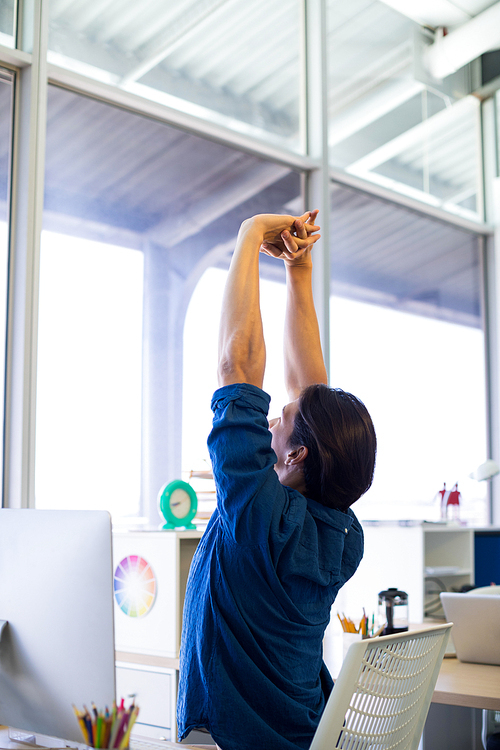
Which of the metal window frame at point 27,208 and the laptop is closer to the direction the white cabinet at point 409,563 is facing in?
the laptop

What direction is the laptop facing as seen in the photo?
away from the camera

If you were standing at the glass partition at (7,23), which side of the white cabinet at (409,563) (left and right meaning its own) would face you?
right

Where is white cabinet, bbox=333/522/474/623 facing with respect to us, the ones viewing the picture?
facing the viewer and to the right of the viewer

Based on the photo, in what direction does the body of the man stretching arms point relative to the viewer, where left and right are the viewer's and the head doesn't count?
facing away from the viewer and to the left of the viewer

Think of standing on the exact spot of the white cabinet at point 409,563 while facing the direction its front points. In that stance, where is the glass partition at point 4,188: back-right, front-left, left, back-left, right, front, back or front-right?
right

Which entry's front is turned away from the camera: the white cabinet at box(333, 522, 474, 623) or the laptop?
the laptop

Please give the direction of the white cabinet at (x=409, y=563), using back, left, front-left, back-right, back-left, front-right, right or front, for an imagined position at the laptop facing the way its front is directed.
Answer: front

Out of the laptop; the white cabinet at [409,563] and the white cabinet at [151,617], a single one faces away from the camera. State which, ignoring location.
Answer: the laptop

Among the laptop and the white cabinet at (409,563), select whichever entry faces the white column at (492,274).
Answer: the laptop

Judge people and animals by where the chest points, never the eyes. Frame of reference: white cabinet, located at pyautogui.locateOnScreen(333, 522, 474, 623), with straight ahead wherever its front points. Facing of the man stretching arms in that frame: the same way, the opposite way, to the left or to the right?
the opposite way

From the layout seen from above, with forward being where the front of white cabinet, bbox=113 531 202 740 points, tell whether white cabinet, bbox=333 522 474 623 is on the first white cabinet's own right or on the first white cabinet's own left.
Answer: on the first white cabinet's own left

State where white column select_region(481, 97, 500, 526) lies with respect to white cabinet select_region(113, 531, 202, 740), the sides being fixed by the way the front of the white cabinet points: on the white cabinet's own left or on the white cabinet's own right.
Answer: on the white cabinet's own left
